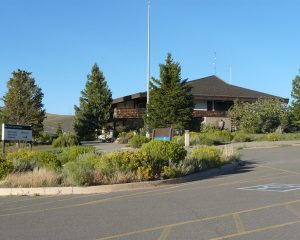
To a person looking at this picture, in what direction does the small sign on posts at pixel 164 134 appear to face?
facing the viewer

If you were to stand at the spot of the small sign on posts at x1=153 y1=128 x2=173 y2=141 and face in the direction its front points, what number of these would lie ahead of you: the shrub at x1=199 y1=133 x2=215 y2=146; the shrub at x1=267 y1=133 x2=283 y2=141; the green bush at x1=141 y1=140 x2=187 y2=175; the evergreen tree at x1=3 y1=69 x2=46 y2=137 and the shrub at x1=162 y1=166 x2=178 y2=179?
2

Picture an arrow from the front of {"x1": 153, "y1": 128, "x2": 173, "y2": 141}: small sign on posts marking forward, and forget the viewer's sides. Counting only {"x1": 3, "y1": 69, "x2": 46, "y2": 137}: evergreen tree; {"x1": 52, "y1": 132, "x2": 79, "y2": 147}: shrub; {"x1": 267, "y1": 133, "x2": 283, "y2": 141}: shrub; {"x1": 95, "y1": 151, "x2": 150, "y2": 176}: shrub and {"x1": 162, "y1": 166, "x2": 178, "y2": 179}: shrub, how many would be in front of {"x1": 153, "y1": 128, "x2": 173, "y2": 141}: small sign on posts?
2

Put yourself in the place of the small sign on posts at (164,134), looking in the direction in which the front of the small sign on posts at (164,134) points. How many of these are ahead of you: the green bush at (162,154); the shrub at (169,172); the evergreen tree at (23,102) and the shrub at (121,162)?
3

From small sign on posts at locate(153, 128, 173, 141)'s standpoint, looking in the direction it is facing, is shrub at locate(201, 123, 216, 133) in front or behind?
behind

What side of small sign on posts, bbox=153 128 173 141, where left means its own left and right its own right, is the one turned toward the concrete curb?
front

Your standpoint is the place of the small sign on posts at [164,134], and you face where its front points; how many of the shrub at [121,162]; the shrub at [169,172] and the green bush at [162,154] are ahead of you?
3

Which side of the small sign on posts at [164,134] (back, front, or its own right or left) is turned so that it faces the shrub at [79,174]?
front

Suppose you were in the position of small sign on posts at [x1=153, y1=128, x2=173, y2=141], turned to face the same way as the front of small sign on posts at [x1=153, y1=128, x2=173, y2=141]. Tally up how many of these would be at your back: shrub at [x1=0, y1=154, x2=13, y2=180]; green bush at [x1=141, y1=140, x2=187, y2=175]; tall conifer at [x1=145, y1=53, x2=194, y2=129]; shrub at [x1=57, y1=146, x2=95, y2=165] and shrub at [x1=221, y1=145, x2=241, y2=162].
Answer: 1

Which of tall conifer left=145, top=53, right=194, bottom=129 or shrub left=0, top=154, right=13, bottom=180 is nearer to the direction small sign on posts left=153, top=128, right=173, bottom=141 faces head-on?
the shrub

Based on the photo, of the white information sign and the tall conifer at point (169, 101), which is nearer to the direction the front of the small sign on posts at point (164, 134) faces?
the white information sign

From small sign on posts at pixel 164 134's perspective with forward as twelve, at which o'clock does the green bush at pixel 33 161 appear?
The green bush is roughly at 1 o'clock from the small sign on posts.
